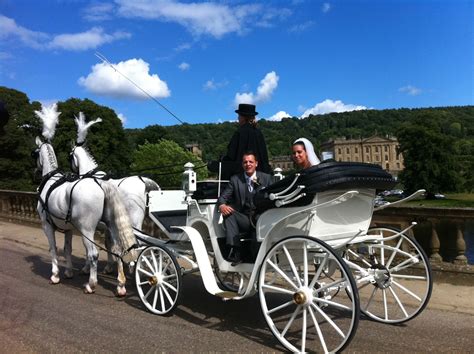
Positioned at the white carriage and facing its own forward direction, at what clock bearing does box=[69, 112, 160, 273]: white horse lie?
The white horse is roughly at 12 o'clock from the white carriage.

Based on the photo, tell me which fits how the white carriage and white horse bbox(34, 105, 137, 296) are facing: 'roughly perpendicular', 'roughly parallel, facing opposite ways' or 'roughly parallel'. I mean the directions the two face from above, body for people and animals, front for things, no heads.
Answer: roughly parallel

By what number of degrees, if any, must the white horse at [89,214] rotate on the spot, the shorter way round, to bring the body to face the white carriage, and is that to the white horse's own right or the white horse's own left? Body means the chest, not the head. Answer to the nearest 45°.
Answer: approximately 180°

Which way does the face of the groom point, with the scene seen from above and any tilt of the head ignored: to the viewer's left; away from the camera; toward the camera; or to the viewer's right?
toward the camera

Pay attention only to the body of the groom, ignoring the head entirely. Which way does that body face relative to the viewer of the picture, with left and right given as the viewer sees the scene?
facing the viewer

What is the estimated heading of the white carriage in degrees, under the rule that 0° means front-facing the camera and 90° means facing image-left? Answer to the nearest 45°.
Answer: approximately 135°

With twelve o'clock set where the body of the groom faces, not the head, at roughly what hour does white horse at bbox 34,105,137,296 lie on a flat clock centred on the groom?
The white horse is roughly at 4 o'clock from the groom.

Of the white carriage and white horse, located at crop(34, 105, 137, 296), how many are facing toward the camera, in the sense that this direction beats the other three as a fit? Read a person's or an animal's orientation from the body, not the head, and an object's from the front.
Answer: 0

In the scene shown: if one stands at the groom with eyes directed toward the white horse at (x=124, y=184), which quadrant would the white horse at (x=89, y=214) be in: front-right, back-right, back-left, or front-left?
front-left

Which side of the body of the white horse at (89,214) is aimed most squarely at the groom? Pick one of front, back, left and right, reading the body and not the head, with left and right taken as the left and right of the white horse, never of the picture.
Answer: back

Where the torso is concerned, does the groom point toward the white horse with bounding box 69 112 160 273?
no

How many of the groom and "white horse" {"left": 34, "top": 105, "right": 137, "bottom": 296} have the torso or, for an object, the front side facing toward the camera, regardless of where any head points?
1

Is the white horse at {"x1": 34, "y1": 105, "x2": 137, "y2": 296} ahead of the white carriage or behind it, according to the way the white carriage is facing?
ahead
